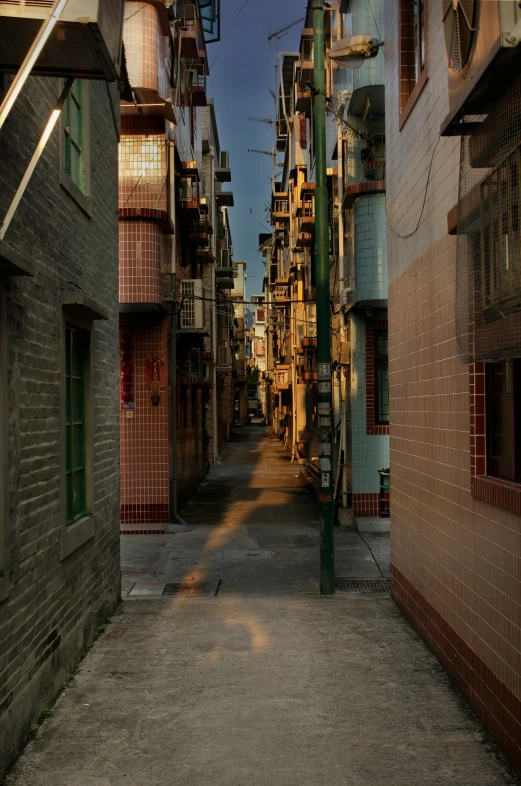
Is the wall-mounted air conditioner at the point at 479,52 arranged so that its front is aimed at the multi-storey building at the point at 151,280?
no

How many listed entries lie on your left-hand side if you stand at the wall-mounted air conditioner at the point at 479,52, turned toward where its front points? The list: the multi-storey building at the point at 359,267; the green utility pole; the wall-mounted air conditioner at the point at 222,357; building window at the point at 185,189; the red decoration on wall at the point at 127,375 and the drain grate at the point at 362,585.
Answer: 0

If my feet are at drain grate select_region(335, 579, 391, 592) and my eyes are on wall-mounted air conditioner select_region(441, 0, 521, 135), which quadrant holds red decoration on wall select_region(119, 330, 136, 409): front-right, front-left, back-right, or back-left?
back-right

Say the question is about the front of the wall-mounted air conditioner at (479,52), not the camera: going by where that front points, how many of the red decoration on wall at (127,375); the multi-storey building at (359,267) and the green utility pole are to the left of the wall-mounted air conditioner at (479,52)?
0

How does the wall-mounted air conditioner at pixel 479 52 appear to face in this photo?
to the viewer's left

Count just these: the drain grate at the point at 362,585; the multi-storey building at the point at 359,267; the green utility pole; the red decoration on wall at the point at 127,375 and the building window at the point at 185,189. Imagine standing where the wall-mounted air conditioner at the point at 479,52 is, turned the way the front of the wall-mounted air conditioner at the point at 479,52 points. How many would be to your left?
0

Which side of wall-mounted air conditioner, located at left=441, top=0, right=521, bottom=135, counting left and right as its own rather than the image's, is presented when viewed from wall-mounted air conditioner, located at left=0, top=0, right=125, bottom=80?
front

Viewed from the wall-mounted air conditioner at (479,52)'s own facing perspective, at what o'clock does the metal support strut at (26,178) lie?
The metal support strut is roughly at 12 o'clock from the wall-mounted air conditioner.

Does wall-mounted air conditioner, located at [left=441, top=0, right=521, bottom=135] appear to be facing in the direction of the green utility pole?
no

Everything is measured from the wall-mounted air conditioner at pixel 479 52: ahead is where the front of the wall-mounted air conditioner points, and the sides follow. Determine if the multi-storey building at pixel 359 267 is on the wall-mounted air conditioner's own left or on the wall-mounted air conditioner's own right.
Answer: on the wall-mounted air conditioner's own right

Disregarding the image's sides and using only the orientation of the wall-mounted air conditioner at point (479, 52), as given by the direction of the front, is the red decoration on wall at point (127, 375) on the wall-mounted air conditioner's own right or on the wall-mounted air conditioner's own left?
on the wall-mounted air conditioner's own right

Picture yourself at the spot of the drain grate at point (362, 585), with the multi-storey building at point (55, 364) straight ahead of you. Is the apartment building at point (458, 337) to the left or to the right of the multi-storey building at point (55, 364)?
left

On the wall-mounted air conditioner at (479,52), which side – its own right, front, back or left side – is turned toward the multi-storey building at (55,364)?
front

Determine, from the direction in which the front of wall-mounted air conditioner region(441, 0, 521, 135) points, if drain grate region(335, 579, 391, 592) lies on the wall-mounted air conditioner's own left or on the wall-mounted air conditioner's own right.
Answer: on the wall-mounted air conditioner's own right

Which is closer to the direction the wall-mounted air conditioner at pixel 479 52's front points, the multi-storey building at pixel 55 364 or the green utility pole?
the multi-storey building

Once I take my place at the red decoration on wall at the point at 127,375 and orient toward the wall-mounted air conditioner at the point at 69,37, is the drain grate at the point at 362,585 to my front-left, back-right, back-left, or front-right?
front-left
